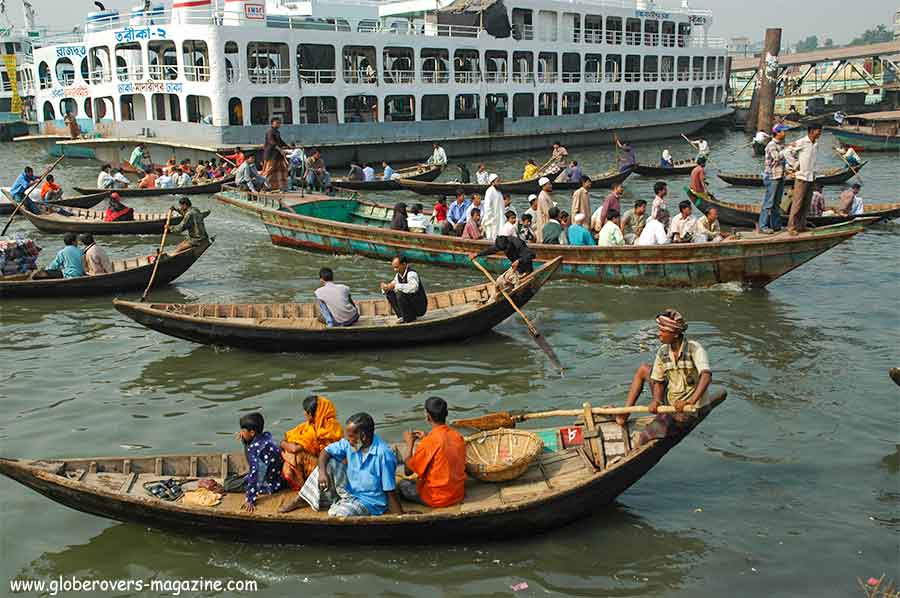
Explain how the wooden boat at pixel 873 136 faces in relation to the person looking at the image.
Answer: facing to the left of the viewer

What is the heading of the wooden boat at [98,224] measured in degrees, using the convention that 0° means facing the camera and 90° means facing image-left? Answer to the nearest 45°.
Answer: approximately 90°

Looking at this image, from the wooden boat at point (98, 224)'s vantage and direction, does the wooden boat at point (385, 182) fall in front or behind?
behind

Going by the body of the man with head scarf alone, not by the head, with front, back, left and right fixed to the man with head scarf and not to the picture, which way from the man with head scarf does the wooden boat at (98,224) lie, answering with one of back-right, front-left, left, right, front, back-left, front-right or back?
right

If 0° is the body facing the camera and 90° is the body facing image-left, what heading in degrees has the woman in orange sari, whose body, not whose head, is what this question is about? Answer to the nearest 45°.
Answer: approximately 45°

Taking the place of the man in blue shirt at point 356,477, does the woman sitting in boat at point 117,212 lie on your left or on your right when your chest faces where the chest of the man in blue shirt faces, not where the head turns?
on your right

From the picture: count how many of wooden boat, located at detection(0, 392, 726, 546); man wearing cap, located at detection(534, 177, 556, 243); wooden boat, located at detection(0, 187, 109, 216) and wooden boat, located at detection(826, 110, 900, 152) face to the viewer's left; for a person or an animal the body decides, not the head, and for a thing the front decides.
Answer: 2

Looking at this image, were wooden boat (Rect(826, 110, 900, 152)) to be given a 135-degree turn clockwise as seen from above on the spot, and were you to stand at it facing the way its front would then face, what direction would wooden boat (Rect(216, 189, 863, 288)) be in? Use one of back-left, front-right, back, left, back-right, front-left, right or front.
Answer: back-right
